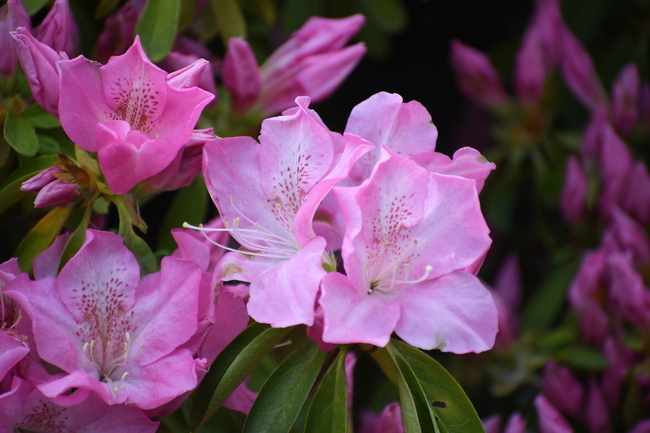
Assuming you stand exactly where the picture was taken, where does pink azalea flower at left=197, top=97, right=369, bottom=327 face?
facing the viewer and to the left of the viewer

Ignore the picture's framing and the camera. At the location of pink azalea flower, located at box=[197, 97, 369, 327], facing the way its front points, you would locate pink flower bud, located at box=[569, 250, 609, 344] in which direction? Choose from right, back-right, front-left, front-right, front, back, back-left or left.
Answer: back

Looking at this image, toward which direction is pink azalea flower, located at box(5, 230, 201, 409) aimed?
toward the camera

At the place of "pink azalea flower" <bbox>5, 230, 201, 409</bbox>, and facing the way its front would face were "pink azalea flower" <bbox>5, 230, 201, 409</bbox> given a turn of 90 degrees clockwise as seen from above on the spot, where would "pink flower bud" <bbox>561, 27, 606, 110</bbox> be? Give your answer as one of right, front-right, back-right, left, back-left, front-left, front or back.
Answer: back-right

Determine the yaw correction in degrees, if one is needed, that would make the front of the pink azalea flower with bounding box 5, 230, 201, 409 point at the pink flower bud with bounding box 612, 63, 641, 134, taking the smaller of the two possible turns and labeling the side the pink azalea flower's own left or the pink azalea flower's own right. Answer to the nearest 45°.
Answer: approximately 135° to the pink azalea flower's own left

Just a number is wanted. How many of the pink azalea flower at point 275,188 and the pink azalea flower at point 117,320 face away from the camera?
0

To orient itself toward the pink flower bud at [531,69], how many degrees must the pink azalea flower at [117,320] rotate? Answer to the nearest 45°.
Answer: approximately 135° to its left

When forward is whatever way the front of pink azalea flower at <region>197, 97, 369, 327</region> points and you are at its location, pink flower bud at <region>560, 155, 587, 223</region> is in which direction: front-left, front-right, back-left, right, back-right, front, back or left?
back

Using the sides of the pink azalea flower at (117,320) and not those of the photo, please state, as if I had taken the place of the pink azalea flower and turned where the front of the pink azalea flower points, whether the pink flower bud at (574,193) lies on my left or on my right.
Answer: on my left
